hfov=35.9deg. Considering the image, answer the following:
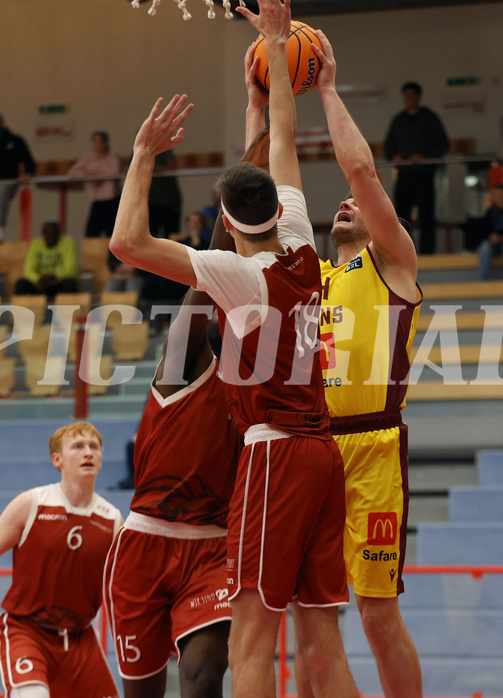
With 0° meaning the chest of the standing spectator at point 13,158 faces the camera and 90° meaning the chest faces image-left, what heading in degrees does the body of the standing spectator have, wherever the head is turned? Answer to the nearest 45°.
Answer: approximately 0°

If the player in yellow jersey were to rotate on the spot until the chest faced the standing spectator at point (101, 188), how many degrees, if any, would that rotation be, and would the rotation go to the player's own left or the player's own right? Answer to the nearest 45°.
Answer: approximately 90° to the player's own right

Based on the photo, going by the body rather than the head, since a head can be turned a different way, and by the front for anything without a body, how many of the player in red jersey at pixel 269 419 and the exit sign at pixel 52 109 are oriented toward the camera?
1

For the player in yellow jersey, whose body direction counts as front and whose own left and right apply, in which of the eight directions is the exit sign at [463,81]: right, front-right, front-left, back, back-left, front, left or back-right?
back-right

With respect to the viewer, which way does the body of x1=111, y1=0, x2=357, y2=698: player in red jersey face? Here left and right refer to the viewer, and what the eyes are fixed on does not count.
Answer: facing away from the viewer and to the left of the viewer

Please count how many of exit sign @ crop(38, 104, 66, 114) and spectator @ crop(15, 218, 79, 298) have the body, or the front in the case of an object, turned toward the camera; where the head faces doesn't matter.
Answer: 2
